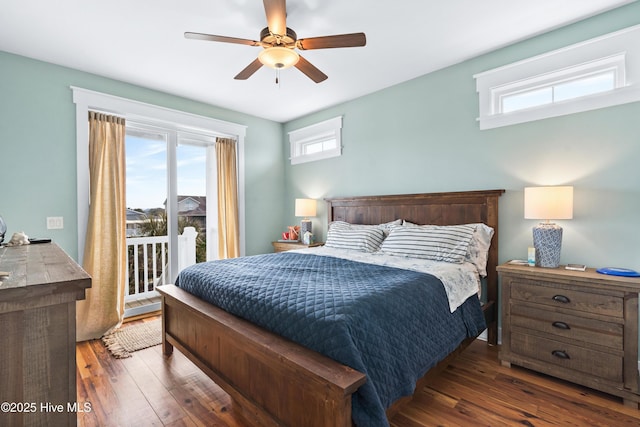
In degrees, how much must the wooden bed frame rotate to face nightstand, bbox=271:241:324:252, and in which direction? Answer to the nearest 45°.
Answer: approximately 135° to its right

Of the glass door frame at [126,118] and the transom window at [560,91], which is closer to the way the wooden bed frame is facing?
the glass door frame

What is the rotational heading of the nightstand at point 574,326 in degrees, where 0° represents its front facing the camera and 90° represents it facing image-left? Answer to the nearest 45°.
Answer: approximately 45°

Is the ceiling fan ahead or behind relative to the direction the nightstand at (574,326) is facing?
ahead

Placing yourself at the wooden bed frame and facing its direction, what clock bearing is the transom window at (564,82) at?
The transom window is roughly at 7 o'clock from the wooden bed frame.

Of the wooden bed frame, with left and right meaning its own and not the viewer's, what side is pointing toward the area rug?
right

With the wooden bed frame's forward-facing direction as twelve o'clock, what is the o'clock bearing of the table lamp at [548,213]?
The table lamp is roughly at 7 o'clock from the wooden bed frame.

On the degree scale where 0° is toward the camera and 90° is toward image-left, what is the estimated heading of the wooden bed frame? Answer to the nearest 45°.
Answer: approximately 45°

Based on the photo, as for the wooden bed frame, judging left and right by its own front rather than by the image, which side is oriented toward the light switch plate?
right

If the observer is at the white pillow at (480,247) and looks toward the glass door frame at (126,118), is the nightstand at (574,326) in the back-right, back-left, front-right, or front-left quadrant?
back-left

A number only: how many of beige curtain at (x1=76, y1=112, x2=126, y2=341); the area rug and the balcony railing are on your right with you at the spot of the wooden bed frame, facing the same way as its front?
3
